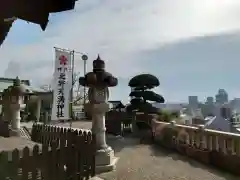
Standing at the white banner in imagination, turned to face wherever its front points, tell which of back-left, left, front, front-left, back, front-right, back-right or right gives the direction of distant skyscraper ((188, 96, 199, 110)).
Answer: back-left

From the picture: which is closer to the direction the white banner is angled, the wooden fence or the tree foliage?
the wooden fence

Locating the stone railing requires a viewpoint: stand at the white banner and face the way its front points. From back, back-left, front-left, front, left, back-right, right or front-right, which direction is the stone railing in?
front-left

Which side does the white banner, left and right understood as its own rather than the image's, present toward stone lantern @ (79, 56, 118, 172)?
front

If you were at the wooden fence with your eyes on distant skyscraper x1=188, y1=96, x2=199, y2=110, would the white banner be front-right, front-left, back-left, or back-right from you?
front-left

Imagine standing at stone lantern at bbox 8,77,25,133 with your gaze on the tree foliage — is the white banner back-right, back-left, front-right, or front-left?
front-right

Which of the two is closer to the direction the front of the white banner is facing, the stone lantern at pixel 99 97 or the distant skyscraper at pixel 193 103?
the stone lantern

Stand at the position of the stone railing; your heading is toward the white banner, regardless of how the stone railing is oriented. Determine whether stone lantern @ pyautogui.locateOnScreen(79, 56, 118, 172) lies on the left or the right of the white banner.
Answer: left

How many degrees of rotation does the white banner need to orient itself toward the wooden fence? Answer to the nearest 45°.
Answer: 0° — it already faces it

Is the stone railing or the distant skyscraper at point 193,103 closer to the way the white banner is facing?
the stone railing

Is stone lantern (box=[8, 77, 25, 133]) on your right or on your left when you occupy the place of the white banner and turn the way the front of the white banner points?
on your right

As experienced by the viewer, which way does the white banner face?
facing the viewer
